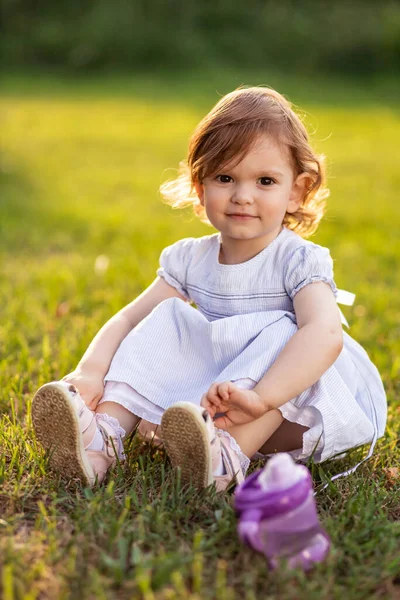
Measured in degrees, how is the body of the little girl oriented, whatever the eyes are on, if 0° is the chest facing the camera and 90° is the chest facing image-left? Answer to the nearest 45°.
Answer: approximately 45°

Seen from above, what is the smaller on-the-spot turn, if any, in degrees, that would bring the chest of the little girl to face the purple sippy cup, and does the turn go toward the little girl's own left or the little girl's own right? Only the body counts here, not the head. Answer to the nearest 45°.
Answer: approximately 45° to the little girl's own left
